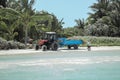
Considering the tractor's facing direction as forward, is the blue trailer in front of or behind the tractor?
behind

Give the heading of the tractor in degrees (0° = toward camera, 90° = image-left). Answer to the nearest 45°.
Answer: approximately 45°

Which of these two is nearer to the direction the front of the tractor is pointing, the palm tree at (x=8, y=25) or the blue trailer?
the palm tree

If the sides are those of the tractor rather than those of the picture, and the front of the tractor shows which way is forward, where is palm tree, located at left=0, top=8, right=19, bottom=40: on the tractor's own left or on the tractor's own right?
on the tractor's own right

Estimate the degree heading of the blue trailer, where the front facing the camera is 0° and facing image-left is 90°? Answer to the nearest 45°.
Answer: approximately 90°

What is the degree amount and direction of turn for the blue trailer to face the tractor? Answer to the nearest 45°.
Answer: approximately 45° to its left
